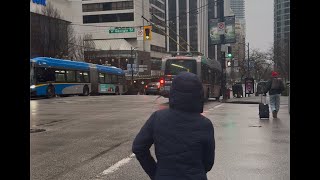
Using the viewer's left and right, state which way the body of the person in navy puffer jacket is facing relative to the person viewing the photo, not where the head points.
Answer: facing away from the viewer

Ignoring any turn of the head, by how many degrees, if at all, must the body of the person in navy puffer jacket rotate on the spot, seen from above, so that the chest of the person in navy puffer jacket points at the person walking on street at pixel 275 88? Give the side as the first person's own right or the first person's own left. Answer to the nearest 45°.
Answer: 0° — they already face them

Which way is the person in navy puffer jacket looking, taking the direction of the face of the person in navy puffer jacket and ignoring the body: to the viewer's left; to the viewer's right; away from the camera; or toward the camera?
away from the camera

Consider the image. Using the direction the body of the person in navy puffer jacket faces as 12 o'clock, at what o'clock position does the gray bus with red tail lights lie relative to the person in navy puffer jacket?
The gray bus with red tail lights is roughly at 12 o'clock from the person in navy puffer jacket.
